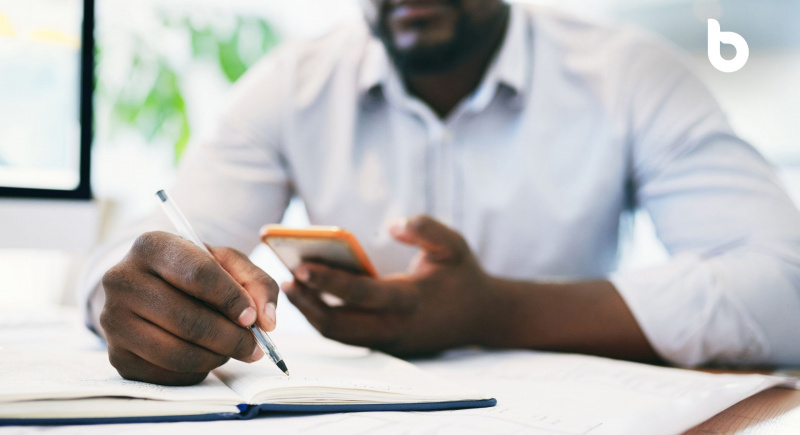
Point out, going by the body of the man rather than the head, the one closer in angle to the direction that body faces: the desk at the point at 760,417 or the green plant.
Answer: the desk

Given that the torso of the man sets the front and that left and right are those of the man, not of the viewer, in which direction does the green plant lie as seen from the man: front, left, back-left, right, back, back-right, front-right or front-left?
back-right

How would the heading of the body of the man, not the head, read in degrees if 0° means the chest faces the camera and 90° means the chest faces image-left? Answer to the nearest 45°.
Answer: approximately 0°

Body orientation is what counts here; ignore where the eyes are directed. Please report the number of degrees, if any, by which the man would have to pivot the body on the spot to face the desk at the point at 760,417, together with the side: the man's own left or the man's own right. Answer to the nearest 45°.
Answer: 0° — they already face it

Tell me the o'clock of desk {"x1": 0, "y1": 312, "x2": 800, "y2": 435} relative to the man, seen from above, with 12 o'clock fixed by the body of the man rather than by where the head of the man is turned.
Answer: The desk is roughly at 12 o'clock from the man.

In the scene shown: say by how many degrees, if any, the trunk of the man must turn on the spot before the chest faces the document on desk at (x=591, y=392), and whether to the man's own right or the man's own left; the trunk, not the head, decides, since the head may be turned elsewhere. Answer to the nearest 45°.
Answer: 0° — they already face it
